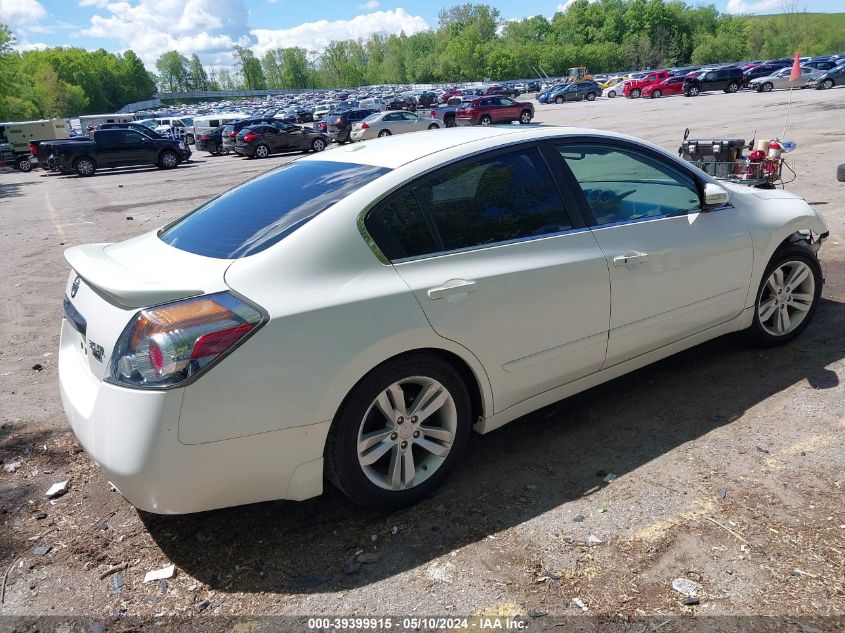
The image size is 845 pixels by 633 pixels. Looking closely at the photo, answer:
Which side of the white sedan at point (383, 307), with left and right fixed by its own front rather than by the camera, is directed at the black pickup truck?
left

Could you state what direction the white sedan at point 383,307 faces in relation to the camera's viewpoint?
facing away from the viewer and to the right of the viewer

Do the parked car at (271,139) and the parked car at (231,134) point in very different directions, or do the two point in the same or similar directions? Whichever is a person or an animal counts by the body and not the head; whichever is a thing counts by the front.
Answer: same or similar directions

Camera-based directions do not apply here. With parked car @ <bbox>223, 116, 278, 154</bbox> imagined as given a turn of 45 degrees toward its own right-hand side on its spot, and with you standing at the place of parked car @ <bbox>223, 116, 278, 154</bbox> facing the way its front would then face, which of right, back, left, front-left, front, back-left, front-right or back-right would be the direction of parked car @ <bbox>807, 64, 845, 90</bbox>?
front

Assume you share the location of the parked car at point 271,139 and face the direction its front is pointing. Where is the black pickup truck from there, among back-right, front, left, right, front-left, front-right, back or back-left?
back-left

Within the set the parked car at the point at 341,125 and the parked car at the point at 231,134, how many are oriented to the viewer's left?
0

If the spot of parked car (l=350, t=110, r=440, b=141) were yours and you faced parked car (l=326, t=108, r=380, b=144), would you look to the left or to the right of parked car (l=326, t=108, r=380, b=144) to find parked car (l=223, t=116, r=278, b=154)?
left

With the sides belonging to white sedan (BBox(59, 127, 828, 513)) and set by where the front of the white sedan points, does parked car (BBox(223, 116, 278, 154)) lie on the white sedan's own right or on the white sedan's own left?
on the white sedan's own left

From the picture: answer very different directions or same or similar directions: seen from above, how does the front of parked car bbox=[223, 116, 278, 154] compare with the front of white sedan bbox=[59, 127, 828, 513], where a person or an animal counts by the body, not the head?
same or similar directions
